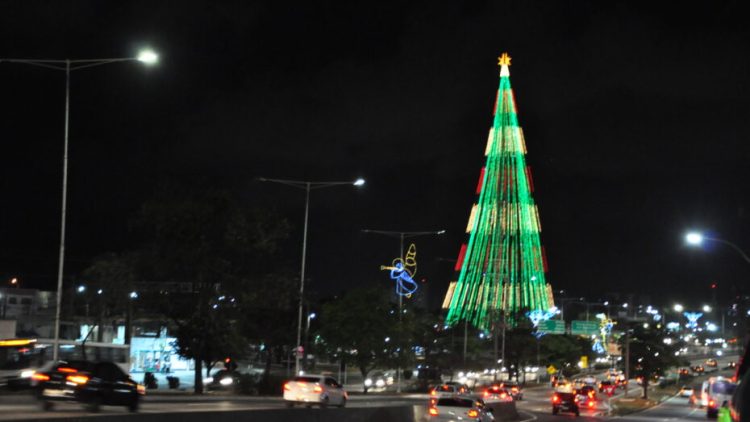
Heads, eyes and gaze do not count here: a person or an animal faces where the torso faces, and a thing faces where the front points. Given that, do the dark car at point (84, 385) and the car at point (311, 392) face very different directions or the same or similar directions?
same or similar directions

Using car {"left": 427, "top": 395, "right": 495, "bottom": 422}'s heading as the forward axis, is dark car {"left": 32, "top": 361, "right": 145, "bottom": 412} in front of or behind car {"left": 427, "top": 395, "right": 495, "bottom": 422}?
behind

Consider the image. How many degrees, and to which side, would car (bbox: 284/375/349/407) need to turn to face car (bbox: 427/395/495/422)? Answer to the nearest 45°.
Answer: approximately 90° to its right

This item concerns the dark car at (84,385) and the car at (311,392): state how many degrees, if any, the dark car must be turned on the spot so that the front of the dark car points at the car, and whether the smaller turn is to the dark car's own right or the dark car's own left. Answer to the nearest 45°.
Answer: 0° — it already faces it

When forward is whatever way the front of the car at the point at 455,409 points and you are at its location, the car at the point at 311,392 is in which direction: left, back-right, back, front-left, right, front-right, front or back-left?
left

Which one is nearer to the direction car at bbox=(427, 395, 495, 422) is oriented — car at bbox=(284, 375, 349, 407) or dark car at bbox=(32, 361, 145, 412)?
the car

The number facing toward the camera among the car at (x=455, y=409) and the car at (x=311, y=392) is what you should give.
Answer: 0

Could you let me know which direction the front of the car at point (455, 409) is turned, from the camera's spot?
facing away from the viewer and to the right of the viewer

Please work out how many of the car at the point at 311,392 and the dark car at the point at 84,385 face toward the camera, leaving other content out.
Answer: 0

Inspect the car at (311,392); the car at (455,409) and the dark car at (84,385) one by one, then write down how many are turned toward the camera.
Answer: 0

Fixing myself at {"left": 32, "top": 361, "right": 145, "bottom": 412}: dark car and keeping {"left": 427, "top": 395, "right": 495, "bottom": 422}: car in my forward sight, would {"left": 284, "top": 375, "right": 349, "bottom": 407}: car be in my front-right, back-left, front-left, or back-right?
front-left
